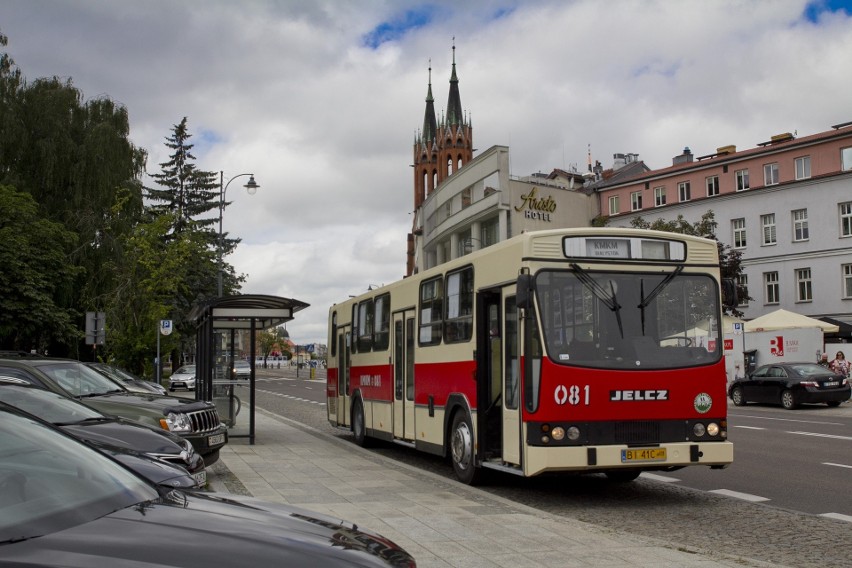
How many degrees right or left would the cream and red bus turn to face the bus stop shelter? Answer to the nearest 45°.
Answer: approximately 180°

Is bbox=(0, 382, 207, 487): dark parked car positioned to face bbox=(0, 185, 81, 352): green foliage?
no

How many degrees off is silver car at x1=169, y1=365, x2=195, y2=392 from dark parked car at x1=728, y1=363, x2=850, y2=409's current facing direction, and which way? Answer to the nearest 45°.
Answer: approximately 45° to its left

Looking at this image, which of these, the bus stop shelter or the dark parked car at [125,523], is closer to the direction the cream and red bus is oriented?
the dark parked car

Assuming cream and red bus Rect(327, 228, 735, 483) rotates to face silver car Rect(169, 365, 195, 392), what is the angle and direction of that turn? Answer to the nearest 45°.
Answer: approximately 180°

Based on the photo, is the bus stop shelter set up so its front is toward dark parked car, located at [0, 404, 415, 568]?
no

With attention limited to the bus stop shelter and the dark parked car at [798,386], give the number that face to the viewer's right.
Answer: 1

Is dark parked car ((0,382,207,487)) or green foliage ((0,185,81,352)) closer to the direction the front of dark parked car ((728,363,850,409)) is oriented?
the green foliage

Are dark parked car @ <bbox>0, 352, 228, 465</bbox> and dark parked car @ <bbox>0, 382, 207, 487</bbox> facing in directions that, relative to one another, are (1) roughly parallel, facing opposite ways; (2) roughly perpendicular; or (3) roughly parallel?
roughly parallel

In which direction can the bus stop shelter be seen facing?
to the viewer's right

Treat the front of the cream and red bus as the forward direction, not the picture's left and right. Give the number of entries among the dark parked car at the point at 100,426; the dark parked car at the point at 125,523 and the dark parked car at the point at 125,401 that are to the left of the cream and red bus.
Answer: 0

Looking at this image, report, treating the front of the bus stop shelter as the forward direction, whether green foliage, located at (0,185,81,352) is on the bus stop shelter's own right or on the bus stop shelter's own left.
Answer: on the bus stop shelter's own left
